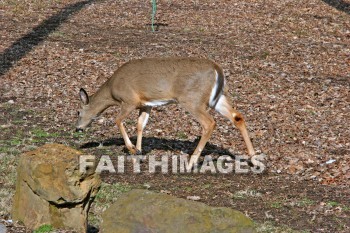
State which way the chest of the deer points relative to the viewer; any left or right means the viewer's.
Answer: facing to the left of the viewer

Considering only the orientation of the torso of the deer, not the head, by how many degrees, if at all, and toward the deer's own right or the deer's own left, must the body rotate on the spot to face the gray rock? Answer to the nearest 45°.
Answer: approximately 90° to the deer's own left
